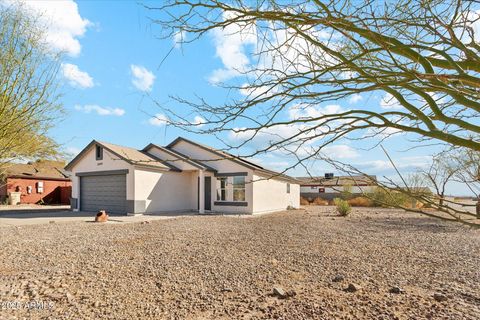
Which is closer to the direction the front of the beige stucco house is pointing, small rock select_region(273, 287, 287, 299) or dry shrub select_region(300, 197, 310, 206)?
the small rock

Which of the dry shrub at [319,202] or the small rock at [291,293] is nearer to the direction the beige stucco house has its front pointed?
the small rock

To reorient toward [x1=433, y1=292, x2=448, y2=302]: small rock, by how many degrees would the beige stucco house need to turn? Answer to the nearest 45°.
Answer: approximately 45° to its left

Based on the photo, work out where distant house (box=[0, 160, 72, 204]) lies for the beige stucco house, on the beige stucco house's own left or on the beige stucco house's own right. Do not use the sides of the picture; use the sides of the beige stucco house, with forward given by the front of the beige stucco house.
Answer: on the beige stucco house's own right

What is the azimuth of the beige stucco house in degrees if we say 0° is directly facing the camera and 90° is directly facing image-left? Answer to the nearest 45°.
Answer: approximately 45°

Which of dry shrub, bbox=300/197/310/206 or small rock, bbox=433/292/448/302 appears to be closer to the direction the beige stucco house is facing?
the small rock
